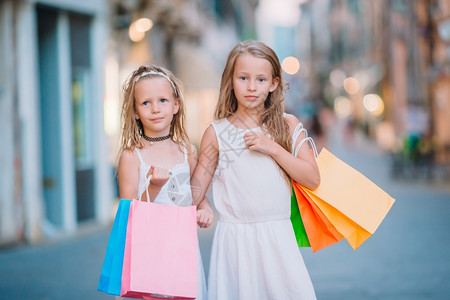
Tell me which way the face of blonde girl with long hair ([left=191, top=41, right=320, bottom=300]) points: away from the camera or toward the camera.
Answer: toward the camera

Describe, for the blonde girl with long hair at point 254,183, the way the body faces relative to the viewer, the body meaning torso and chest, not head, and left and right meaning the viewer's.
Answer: facing the viewer

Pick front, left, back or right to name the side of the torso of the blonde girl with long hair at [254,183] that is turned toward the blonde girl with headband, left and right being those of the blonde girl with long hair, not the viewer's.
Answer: right
